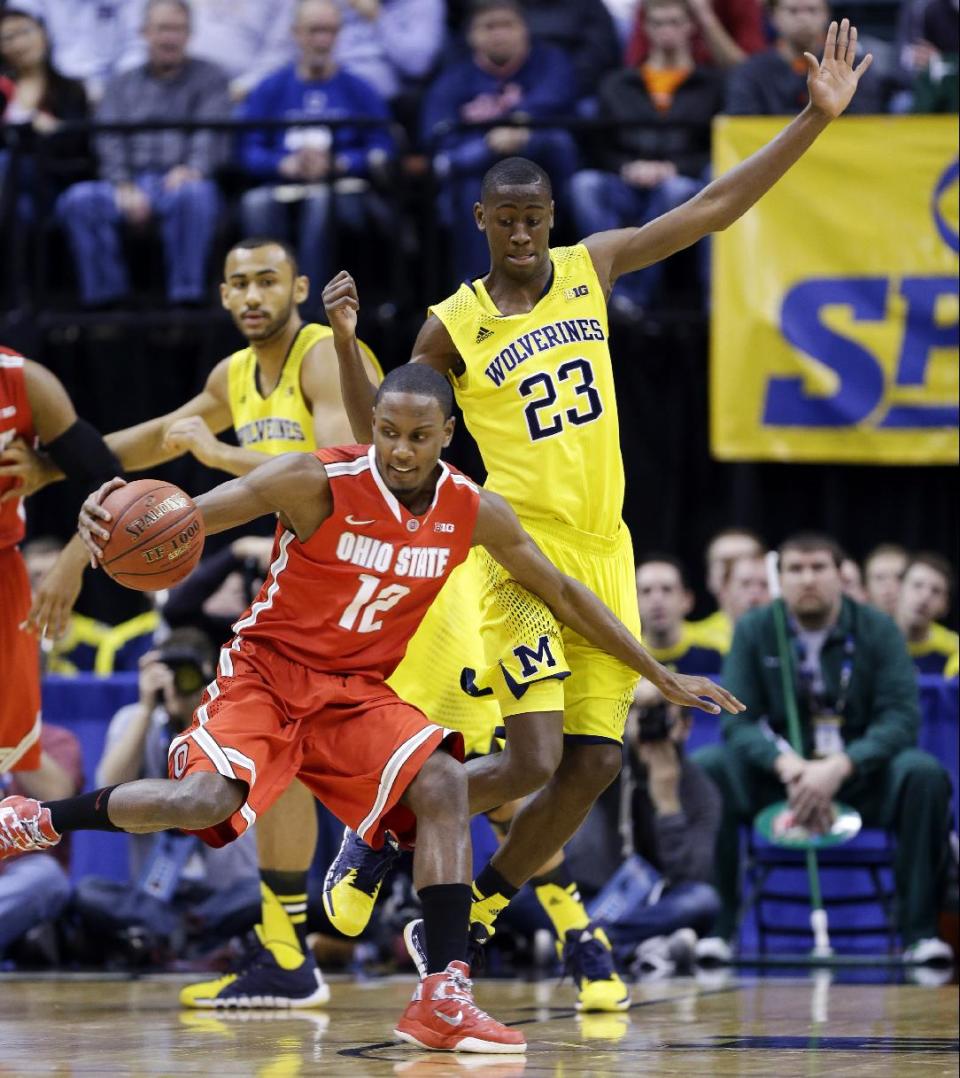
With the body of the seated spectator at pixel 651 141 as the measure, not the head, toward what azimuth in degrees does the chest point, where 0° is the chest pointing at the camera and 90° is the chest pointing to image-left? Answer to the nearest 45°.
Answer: approximately 0°

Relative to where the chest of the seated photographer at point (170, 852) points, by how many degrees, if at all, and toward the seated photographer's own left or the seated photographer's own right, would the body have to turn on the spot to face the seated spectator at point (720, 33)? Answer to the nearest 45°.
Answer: approximately 135° to the seated photographer's own left

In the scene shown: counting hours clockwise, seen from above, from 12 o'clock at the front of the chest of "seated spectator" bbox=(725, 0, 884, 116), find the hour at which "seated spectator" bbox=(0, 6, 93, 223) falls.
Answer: "seated spectator" bbox=(0, 6, 93, 223) is roughly at 3 o'clock from "seated spectator" bbox=(725, 0, 884, 116).

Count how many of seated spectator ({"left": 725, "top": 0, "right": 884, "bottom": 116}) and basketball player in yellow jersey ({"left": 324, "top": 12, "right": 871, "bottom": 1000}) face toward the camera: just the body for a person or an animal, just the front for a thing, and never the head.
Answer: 2

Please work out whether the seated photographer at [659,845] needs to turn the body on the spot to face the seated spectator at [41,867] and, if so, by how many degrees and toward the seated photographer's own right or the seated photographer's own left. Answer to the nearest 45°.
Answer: approximately 90° to the seated photographer's own right
